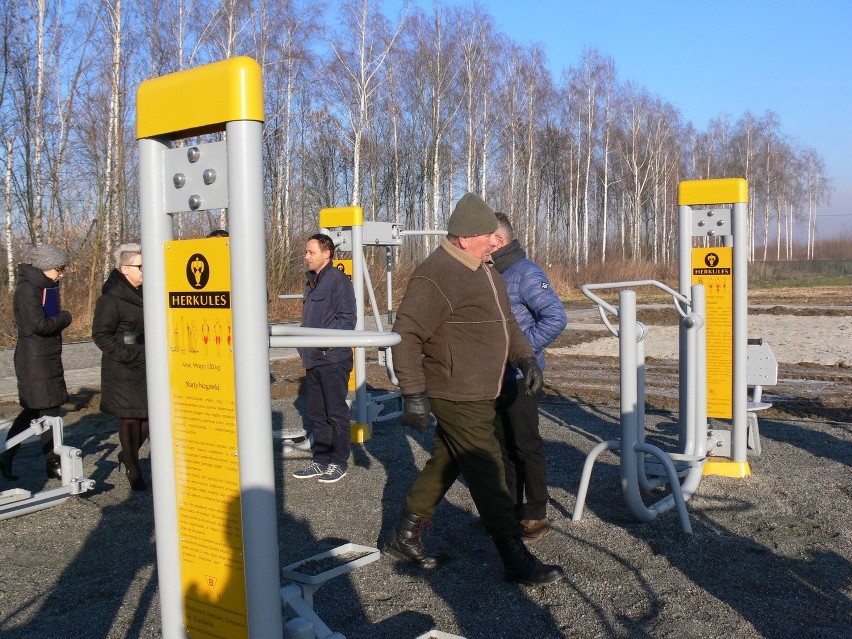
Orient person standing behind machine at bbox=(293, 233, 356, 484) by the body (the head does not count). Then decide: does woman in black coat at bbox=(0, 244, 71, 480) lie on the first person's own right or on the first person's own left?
on the first person's own right

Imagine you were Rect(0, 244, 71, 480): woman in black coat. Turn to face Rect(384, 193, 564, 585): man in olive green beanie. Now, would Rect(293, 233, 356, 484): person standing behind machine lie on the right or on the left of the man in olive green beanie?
left

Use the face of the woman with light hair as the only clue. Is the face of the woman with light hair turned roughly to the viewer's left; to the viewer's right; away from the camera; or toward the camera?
to the viewer's right

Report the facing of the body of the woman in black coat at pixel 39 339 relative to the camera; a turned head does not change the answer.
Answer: to the viewer's right

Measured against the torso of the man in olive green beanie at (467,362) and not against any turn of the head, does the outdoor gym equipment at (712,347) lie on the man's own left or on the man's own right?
on the man's own left

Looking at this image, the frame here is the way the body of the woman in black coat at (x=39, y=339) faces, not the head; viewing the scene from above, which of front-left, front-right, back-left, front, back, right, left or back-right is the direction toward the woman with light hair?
front-right

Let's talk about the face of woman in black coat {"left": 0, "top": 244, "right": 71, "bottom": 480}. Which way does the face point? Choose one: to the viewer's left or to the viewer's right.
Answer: to the viewer's right

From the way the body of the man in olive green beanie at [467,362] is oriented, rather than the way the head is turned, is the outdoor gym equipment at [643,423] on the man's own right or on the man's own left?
on the man's own left

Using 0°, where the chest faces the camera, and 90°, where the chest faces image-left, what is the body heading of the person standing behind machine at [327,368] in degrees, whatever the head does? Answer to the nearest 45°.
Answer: approximately 45°
